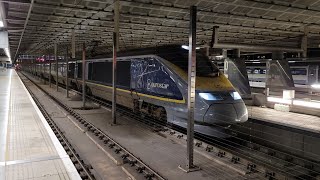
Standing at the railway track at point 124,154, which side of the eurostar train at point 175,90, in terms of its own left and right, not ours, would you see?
right

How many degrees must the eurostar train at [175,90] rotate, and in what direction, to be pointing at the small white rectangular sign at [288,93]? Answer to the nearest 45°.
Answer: approximately 90° to its left

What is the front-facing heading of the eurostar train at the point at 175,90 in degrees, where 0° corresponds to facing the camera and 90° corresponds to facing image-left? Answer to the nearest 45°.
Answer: approximately 315°

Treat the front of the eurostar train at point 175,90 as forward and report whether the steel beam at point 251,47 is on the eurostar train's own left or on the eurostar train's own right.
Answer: on the eurostar train's own left

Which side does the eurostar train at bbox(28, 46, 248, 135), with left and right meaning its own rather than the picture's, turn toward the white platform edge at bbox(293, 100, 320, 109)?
left

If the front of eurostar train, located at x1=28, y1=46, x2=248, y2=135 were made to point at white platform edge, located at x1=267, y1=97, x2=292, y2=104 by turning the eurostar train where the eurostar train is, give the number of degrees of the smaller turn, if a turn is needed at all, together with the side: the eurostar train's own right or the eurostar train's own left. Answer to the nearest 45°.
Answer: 0° — it already faces it
